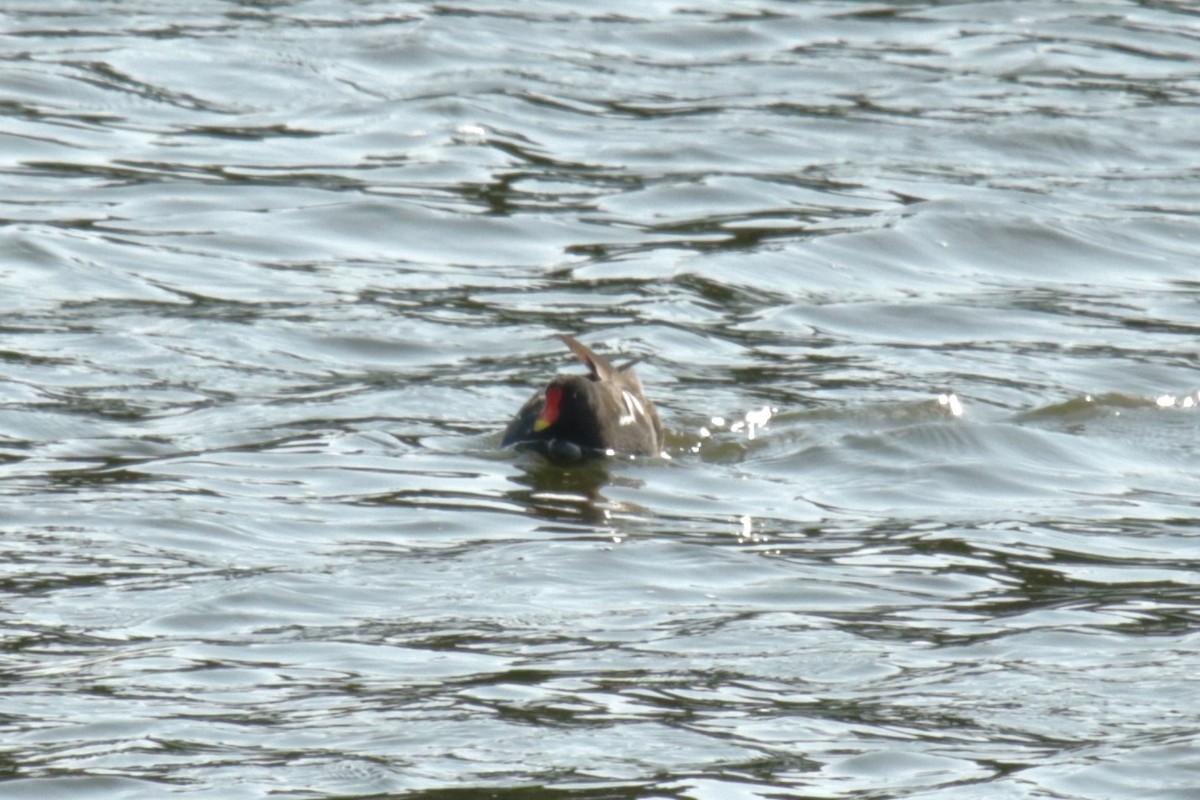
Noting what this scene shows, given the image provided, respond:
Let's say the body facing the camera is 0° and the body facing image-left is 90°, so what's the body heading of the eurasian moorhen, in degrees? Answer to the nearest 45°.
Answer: approximately 45°
